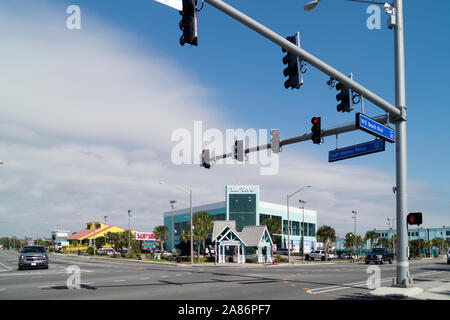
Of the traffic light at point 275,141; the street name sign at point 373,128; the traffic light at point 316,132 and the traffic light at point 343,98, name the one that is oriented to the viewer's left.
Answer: the traffic light at point 343,98

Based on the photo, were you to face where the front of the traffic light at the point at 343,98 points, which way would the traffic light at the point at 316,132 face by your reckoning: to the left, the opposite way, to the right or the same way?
to the left

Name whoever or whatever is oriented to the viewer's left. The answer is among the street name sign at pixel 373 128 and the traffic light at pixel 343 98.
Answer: the traffic light

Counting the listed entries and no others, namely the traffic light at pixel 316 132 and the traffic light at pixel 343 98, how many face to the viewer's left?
1

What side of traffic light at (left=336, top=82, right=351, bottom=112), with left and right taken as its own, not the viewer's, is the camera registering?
left

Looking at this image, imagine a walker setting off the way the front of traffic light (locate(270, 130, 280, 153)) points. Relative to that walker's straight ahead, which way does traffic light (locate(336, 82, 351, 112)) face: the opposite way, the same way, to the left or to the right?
to the right

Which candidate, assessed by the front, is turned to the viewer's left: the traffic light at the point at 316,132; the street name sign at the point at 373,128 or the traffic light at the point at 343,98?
the traffic light at the point at 343,98
